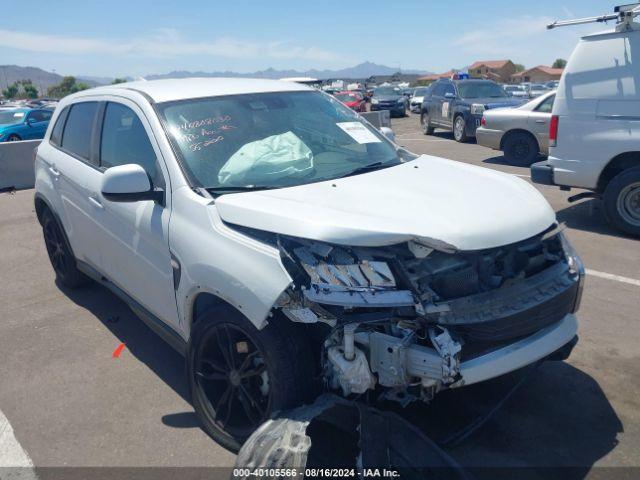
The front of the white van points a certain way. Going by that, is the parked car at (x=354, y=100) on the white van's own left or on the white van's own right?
on the white van's own left

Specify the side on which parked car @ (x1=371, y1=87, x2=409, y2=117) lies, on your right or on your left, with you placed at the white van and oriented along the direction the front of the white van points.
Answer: on your left

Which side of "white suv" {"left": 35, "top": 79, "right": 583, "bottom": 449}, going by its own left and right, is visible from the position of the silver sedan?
left

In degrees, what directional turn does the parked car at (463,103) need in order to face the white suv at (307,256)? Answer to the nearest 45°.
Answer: approximately 45° to its right
